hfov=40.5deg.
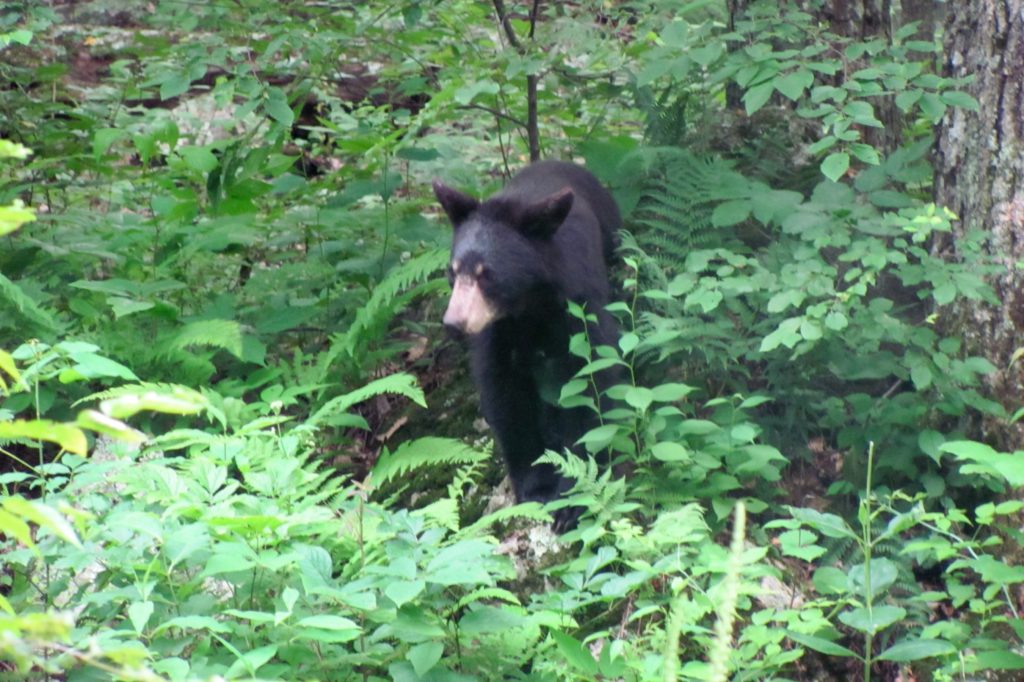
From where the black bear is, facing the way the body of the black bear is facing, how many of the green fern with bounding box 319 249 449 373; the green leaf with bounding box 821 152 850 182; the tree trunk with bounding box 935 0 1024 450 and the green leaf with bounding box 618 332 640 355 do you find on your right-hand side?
1

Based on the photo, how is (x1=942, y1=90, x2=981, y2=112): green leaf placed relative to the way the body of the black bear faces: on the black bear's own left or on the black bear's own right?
on the black bear's own left

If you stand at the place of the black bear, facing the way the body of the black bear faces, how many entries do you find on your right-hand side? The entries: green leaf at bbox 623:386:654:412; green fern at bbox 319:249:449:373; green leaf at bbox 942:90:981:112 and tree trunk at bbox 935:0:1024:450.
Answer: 1

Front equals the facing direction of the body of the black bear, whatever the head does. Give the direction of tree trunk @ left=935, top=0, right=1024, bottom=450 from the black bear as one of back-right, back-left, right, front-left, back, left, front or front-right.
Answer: back-left

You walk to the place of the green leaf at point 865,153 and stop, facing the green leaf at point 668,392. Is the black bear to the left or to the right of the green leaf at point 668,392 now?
right

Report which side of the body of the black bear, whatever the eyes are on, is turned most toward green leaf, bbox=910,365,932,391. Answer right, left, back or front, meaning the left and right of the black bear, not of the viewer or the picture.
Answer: left

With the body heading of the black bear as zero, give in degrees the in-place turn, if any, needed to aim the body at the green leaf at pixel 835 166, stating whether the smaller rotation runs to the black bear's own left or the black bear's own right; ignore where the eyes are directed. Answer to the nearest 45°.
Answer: approximately 90° to the black bear's own left

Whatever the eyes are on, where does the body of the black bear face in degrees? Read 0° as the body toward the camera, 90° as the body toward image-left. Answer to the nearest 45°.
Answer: approximately 45°

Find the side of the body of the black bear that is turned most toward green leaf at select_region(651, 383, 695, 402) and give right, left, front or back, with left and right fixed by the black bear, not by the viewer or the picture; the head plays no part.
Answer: left
